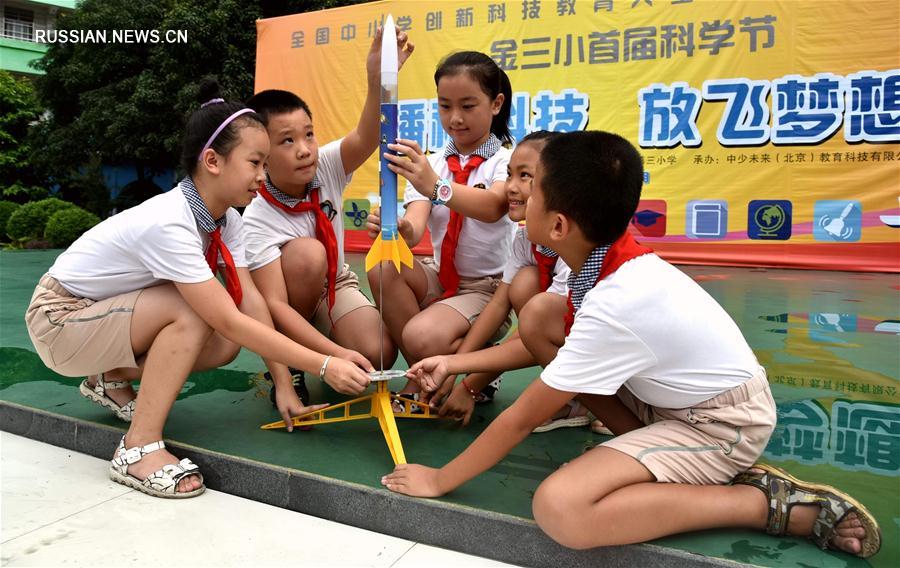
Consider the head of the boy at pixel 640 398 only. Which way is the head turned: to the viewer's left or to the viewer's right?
to the viewer's left

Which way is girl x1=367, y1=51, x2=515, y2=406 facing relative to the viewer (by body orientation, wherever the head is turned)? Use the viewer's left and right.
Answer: facing the viewer and to the left of the viewer

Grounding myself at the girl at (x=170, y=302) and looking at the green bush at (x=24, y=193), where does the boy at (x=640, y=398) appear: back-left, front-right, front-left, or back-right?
back-right

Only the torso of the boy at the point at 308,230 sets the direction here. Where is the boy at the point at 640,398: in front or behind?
in front

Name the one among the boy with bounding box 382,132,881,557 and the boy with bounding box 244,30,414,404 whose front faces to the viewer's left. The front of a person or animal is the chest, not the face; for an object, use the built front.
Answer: the boy with bounding box 382,132,881,557

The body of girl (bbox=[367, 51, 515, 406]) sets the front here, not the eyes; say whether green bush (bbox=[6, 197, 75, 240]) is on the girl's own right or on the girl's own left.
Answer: on the girl's own right

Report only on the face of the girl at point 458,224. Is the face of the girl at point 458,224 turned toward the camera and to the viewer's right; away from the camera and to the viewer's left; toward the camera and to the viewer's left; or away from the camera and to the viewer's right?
toward the camera and to the viewer's left

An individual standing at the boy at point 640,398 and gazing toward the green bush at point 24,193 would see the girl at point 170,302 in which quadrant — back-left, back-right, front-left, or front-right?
front-left

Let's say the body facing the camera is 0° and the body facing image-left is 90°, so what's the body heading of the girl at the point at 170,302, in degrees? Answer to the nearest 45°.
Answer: approximately 270°

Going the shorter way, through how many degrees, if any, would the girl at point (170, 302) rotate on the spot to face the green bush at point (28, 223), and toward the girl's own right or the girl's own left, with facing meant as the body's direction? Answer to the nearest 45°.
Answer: approximately 90° to the girl's own left

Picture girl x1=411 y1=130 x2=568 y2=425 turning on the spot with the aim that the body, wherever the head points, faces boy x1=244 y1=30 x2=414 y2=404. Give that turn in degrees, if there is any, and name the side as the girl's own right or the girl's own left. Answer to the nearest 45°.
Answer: approximately 45° to the girl's own right

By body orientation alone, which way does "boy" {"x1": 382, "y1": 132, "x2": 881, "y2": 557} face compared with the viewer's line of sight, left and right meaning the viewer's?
facing to the left of the viewer

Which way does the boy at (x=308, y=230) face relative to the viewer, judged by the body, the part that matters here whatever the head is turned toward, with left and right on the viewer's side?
facing the viewer and to the right of the viewer
